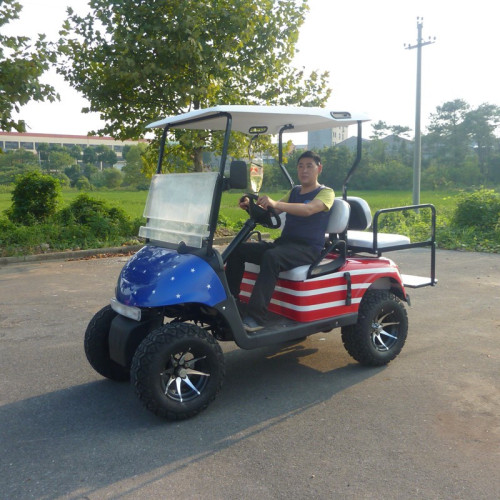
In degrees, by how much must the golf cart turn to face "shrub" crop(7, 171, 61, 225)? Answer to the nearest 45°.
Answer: approximately 90° to its right

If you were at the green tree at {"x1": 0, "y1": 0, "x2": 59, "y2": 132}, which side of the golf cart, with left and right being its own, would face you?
right

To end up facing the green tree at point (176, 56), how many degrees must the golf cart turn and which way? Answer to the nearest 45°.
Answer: approximately 135° to its right

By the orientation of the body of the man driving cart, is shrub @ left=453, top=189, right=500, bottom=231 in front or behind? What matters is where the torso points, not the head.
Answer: behind

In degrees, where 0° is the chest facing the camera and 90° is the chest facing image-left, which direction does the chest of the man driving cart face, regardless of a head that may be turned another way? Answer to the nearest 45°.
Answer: approximately 45°

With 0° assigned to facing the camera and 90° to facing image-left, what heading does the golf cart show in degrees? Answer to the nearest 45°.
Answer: approximately 45°

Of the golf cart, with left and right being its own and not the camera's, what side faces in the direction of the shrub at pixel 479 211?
back
